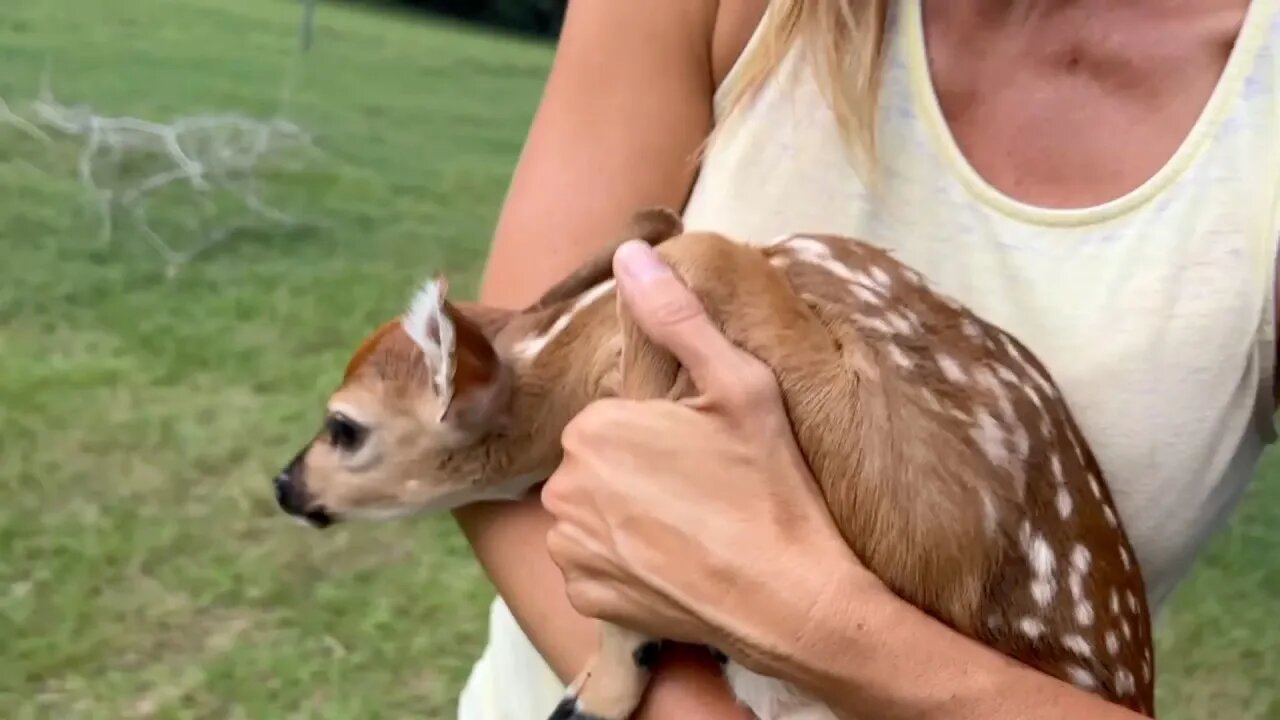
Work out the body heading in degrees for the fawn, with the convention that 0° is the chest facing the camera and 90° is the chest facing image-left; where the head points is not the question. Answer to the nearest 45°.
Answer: approximately 90°

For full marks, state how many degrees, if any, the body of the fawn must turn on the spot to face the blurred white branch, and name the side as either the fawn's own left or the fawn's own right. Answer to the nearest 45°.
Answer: approximately 45° to the fawn's own right
